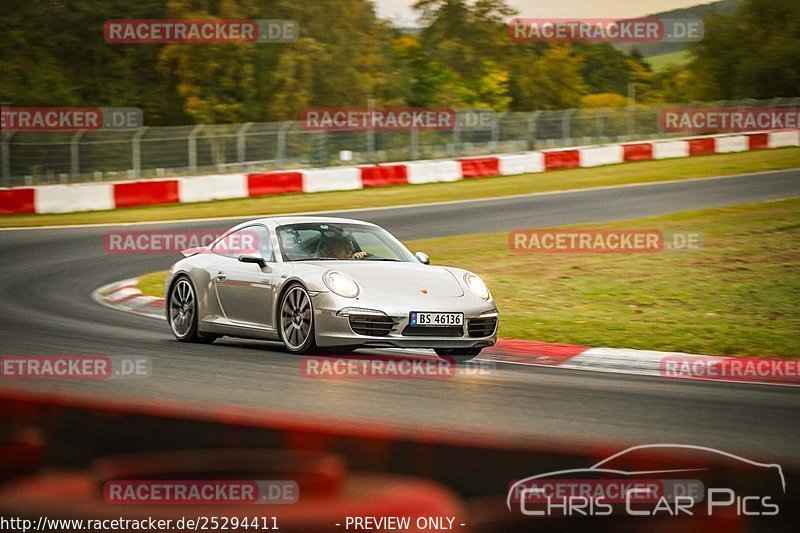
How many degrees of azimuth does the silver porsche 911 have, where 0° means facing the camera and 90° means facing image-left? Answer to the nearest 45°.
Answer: approximately 315°

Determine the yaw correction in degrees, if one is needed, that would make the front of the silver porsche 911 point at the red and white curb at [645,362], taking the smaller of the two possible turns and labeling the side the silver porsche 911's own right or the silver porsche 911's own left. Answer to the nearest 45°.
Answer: approximately 45° to the silver porsche 911's own left

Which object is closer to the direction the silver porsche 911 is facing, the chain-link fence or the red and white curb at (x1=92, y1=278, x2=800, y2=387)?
the red and white curb

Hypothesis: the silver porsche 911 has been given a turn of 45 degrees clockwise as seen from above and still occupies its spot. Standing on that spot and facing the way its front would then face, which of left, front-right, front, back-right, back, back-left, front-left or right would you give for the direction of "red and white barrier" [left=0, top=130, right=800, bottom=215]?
back

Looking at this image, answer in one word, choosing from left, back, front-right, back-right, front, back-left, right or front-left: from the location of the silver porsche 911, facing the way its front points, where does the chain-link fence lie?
back-left
